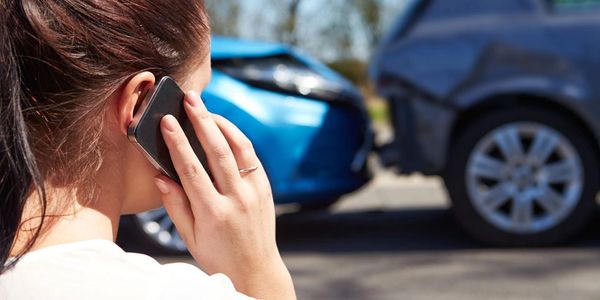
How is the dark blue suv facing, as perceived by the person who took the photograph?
facing to the right of the viewer

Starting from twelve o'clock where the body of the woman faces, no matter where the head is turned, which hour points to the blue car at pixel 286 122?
The blue car is roughly at 11 o'clock from the woman.

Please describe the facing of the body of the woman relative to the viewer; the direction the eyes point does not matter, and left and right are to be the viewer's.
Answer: facing away from the viewer and to the right of the viewer

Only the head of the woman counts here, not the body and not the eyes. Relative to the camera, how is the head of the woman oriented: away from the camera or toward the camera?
away from the camera

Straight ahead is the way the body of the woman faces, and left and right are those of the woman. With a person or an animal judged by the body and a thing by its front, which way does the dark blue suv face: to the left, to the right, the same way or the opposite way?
to the right

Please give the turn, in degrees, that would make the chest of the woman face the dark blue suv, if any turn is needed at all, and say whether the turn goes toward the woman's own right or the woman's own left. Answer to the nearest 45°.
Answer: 0° — they already face it

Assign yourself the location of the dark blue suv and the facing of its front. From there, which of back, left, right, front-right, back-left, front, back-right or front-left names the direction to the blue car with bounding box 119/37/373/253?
back

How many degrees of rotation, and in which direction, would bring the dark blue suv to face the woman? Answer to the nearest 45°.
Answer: approximately 90° to its right
